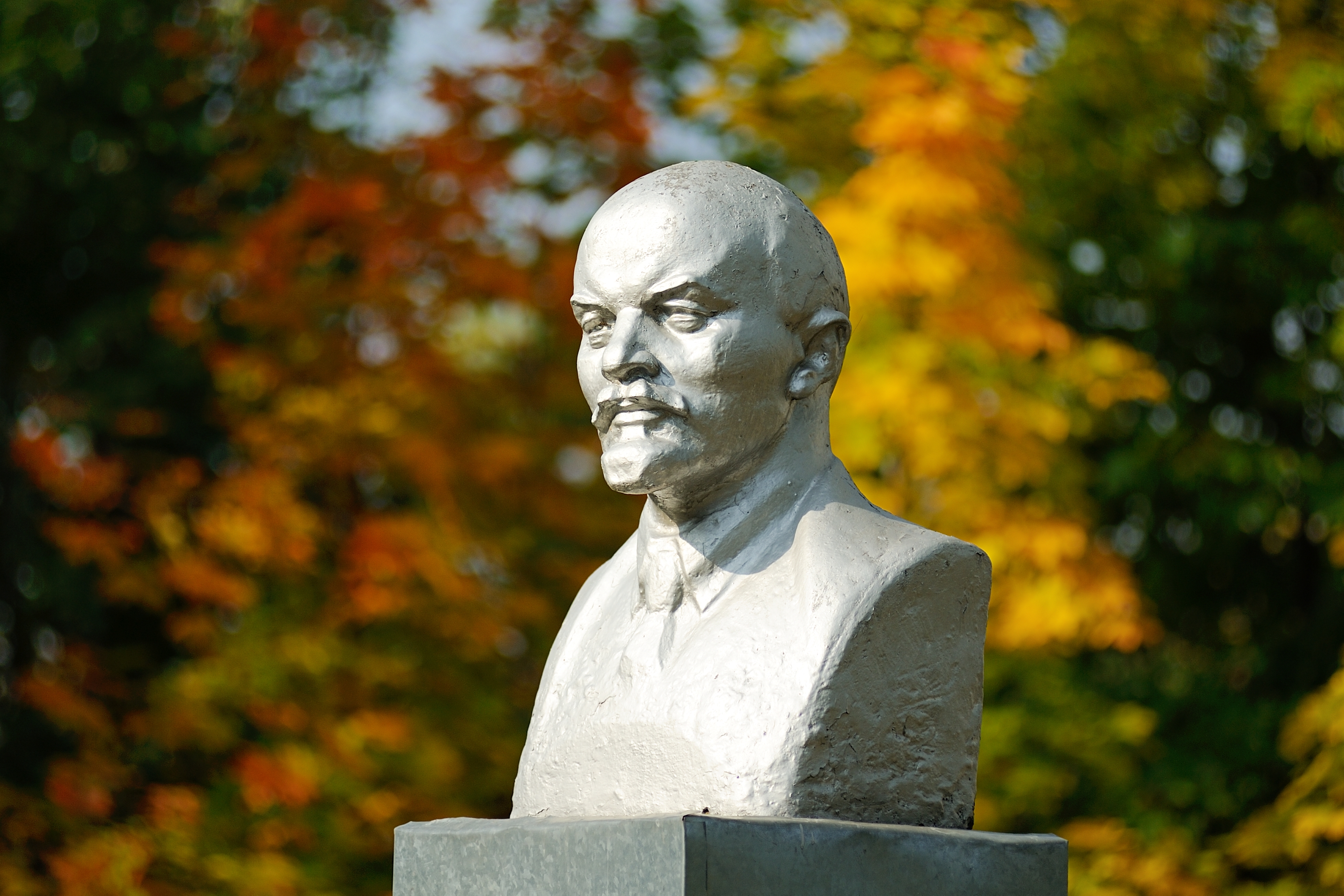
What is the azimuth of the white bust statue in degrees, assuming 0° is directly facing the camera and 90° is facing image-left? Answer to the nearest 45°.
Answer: approximately 45°
